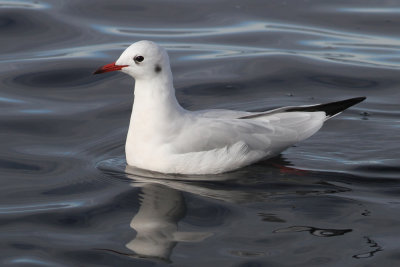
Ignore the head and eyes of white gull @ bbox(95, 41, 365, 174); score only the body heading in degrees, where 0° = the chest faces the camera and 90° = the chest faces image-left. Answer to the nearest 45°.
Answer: approximately 90°
